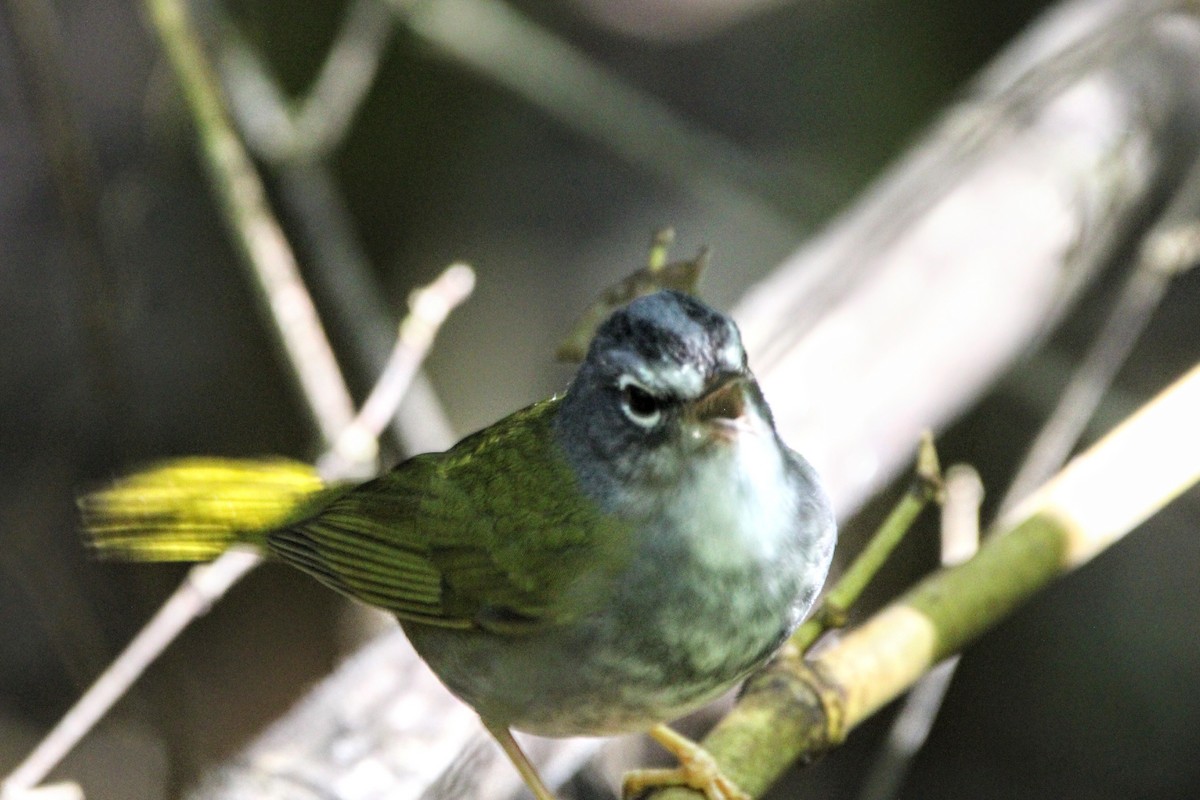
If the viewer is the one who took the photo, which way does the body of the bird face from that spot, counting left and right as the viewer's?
facing the viewer and to the right of the viewer

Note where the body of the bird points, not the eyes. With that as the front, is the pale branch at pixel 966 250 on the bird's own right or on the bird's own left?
on the bird's own left

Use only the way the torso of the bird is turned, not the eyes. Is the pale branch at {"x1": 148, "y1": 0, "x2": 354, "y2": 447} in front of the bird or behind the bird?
behind
